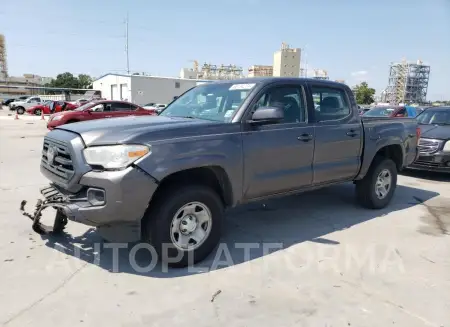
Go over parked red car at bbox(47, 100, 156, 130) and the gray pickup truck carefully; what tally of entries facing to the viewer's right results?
0

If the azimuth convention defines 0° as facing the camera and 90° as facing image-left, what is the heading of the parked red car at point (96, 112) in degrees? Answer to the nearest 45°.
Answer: approximately 45°

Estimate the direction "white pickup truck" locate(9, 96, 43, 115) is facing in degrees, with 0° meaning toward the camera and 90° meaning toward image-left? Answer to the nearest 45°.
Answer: approximately 45°

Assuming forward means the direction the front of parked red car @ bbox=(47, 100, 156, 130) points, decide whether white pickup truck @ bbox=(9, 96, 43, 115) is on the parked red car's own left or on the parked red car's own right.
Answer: on the parked red car's own right

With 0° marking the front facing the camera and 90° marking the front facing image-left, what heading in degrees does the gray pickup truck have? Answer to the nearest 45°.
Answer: approximately 45°

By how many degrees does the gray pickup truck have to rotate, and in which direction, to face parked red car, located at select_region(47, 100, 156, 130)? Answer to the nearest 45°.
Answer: approximately 90° to its right

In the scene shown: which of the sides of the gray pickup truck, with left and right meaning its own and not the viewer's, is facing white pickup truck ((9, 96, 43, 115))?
right

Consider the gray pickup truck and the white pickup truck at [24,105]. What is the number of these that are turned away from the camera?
0

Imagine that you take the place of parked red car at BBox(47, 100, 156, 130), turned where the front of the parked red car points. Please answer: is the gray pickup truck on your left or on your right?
on your left
